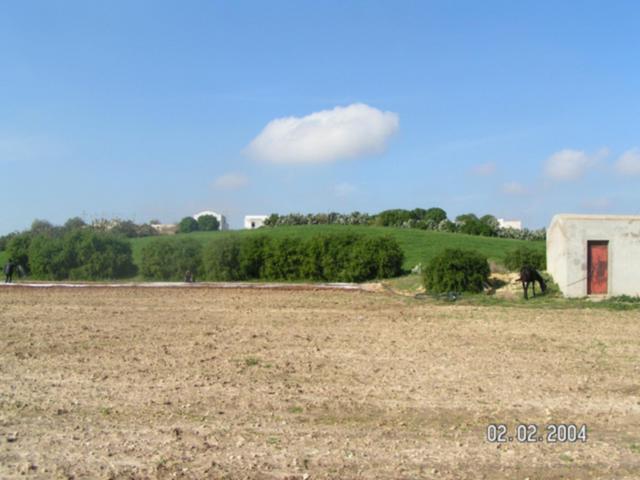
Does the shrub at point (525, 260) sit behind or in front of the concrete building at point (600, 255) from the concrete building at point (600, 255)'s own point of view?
behind

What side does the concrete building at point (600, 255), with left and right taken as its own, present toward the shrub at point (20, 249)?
right

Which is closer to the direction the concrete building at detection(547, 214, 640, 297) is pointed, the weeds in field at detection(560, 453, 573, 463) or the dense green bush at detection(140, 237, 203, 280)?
the weeds in field

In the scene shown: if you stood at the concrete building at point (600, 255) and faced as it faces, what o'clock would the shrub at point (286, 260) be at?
The shrub is roughly at 4 o'clock from the concrete building.

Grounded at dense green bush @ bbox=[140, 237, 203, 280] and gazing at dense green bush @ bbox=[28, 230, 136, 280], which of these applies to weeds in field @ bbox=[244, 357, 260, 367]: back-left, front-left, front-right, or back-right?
back-left

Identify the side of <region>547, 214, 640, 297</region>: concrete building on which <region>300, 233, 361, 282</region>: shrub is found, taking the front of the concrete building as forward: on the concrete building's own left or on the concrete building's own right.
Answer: on the concrete building's own right

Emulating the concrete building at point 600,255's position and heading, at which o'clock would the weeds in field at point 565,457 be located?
The weeds in field is roughly at 12 o'clock from the concrete building.

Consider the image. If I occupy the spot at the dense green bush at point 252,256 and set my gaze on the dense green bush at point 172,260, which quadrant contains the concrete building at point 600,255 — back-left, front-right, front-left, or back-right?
back-left

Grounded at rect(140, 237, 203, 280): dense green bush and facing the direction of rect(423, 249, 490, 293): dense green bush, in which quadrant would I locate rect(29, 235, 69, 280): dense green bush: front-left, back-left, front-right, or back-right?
back-right

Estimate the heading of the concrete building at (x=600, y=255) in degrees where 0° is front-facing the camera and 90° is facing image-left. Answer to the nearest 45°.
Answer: approximately 0°

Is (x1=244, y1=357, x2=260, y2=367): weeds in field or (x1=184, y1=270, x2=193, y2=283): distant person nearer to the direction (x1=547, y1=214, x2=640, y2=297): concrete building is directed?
the weeds in field

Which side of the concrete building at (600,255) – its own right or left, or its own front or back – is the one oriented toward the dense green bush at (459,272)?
right
